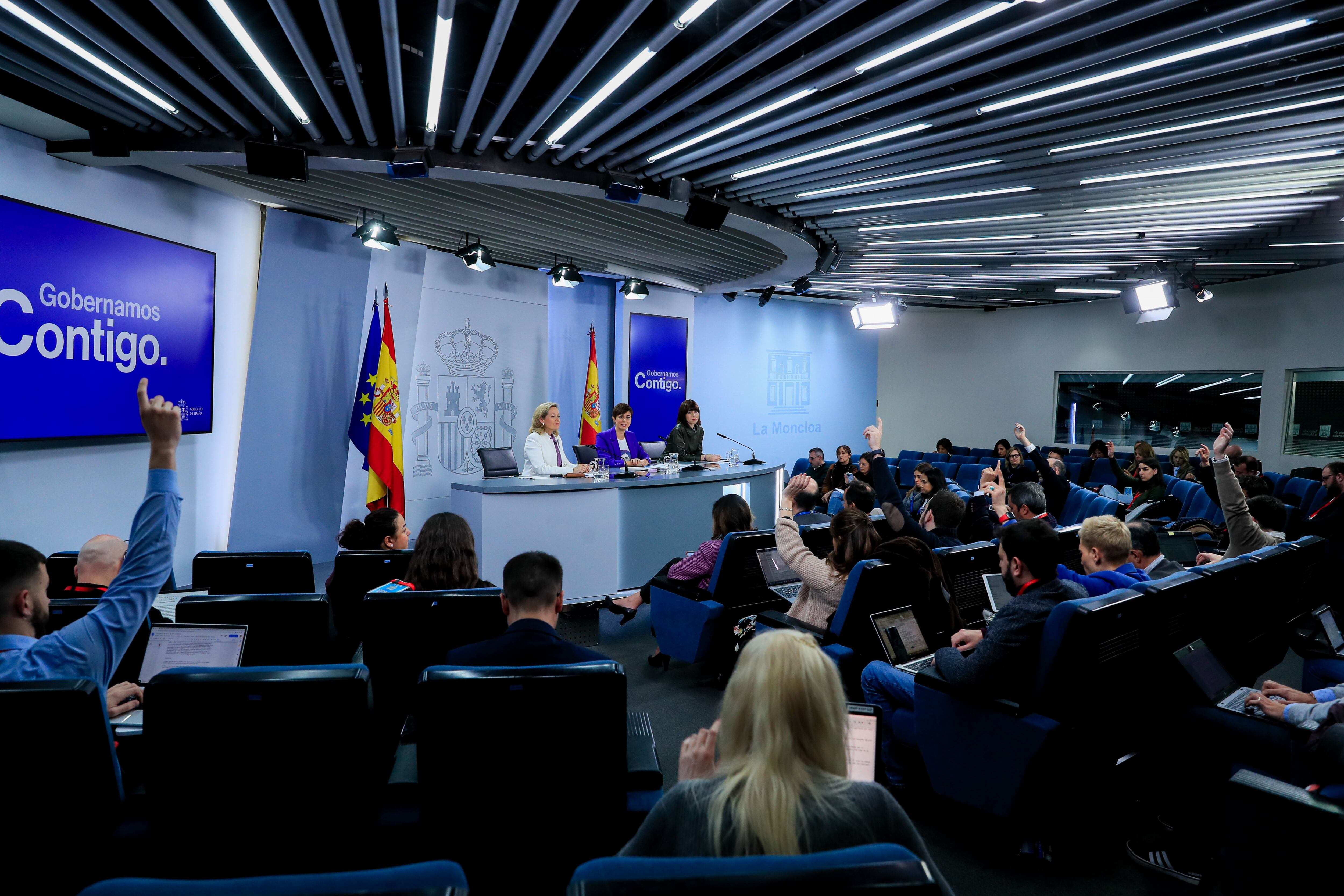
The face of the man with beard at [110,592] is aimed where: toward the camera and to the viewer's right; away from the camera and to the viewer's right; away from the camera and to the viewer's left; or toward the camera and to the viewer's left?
away from the camera and to the viewer's right

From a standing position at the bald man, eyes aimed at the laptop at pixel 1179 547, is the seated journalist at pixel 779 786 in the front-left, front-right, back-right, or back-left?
front-right

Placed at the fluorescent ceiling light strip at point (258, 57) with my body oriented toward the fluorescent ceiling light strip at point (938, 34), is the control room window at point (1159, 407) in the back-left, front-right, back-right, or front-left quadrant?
front-left

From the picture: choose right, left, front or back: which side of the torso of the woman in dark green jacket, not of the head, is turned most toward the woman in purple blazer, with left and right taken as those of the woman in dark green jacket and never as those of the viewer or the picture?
right

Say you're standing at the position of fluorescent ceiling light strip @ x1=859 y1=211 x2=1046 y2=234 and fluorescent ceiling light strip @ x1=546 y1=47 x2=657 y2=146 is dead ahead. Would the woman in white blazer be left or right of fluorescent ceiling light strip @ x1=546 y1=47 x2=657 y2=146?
right

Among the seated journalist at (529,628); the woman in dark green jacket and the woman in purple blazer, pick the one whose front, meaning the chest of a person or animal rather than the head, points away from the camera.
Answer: the seated journalist

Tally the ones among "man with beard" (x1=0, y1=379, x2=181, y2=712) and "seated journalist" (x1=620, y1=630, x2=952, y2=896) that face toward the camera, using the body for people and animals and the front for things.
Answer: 0

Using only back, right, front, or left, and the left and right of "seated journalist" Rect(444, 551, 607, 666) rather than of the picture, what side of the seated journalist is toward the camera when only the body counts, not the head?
back

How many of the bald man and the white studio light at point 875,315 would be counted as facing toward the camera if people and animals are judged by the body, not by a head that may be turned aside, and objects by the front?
1

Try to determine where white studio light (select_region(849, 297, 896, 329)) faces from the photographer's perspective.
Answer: facing the viewer

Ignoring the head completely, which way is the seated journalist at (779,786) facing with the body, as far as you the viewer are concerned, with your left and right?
facing away from the viewer

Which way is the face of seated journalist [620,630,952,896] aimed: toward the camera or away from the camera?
away from the camera
